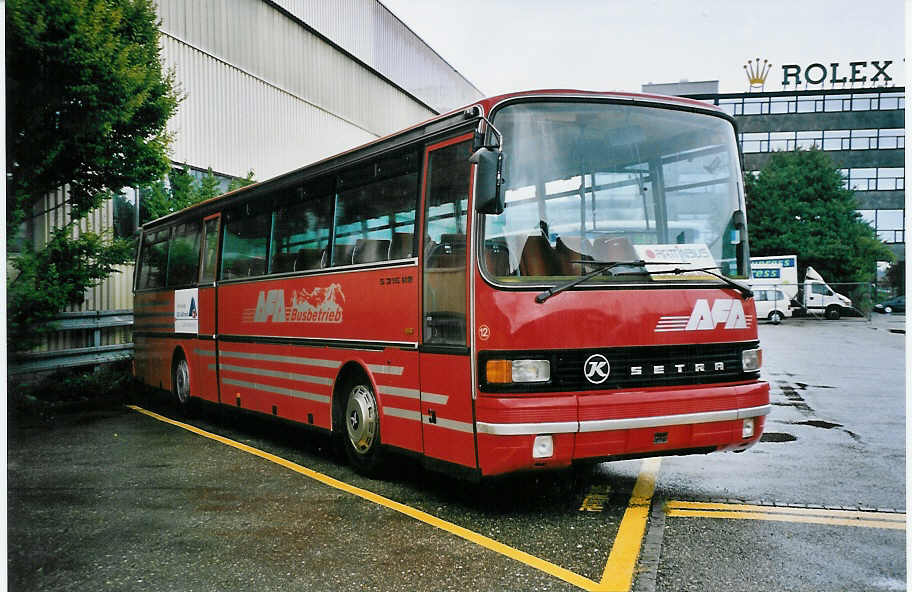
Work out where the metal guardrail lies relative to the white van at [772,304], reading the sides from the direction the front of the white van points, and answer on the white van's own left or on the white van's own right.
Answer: on the white van's own right

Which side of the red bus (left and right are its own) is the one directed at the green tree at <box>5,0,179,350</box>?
back

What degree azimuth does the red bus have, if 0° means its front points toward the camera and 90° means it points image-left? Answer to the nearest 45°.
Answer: approximately 315°

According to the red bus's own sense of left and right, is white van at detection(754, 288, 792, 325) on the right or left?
on its left
